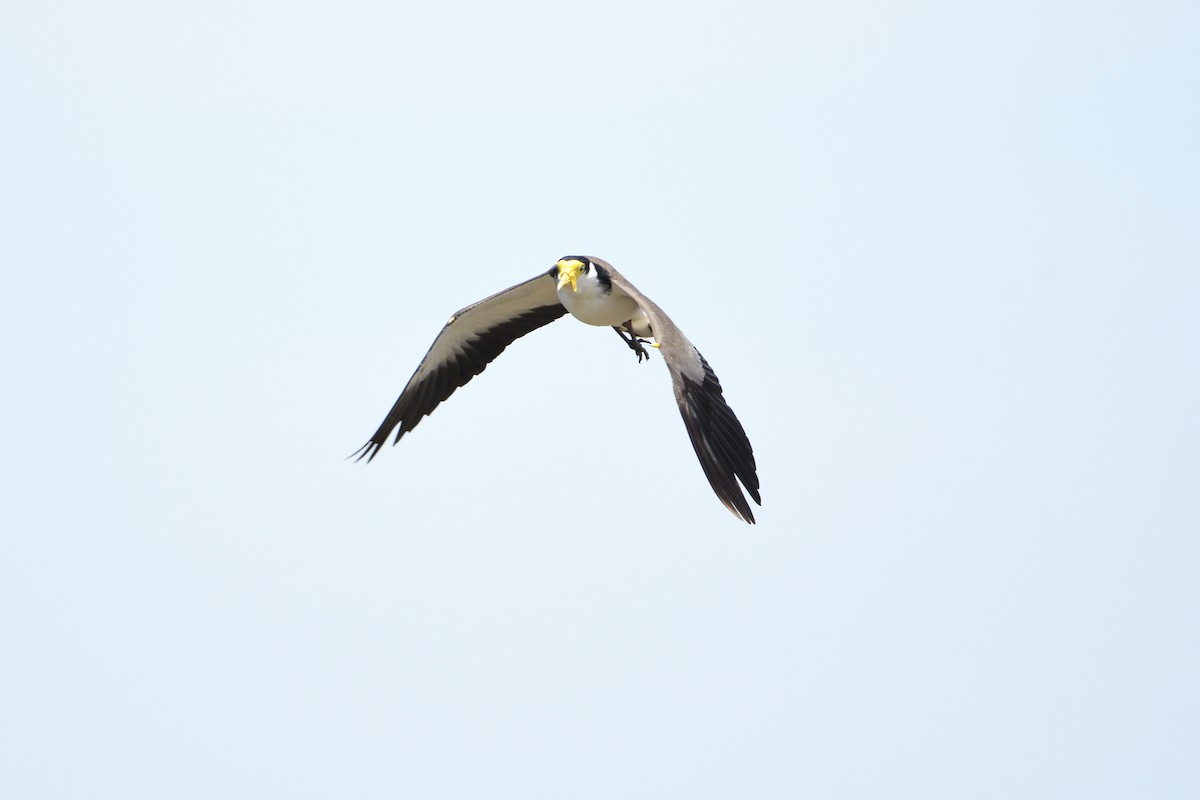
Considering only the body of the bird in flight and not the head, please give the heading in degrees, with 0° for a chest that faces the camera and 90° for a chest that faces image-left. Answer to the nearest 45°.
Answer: approximately 45°
